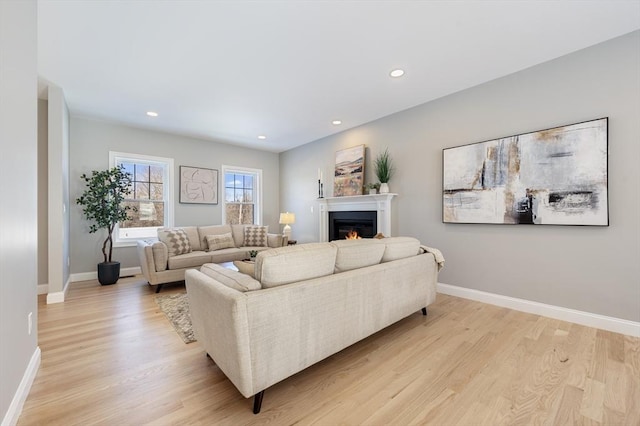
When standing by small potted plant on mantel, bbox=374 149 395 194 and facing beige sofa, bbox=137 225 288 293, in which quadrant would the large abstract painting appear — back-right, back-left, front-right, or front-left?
back-left

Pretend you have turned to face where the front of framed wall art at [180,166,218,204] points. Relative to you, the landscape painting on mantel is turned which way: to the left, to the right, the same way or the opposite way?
to the right

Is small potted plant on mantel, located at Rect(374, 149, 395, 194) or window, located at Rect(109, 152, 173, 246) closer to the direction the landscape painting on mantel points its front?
the window

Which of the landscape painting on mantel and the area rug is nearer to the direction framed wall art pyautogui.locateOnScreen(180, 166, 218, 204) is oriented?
the area rug

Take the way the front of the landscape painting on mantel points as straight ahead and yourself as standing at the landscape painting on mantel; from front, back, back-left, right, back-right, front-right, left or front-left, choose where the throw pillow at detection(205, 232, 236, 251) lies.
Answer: front-right

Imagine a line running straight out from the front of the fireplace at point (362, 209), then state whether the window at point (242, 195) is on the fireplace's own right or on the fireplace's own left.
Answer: on the fireplace's own right

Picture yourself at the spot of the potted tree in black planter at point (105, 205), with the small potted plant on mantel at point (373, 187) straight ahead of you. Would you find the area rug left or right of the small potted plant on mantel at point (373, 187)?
right

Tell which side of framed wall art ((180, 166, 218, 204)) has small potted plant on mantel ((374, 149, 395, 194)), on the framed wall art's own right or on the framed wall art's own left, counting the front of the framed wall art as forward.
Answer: on the framed wall art's own left

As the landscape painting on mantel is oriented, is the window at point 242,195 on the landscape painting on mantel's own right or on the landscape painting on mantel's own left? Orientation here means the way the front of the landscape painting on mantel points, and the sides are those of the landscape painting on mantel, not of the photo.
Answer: on the landscape painting on mantel's own right

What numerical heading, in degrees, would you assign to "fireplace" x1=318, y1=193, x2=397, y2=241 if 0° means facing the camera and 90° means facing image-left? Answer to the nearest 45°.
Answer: approximately 45°

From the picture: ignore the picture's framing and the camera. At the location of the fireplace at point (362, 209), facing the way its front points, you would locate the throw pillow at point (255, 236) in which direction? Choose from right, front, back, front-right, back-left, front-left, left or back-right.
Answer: front-right

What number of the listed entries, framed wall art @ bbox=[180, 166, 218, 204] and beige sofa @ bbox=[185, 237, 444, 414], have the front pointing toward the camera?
1

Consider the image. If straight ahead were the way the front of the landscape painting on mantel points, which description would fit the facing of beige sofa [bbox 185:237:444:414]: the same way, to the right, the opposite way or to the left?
to the right
